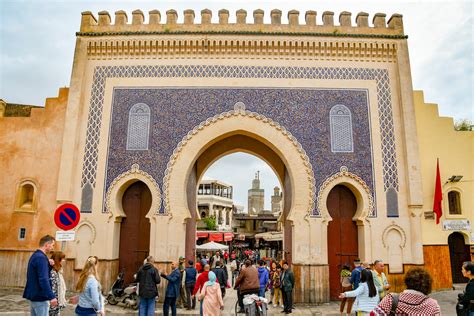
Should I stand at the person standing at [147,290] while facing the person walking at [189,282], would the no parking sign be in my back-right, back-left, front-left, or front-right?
back-left

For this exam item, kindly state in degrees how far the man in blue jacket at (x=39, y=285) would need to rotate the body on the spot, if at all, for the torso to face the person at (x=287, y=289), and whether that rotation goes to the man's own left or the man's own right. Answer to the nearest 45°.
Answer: approximately 45° to the man's own left

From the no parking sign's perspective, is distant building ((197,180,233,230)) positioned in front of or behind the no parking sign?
behind

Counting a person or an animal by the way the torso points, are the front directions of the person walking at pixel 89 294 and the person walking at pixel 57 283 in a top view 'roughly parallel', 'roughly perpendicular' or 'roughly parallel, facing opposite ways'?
roughly parallel

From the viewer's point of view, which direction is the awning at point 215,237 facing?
toward the camera

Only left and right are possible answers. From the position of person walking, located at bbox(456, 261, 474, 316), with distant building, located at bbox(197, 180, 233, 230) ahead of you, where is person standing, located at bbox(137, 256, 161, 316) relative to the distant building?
left

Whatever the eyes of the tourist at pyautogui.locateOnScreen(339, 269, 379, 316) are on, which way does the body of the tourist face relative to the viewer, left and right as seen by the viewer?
facing away from the viewer and to the left of the viewer

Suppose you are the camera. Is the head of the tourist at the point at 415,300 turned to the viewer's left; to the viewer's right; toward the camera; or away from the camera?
away from the camera

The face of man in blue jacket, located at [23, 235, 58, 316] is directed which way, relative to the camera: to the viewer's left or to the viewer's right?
to the viewer's right

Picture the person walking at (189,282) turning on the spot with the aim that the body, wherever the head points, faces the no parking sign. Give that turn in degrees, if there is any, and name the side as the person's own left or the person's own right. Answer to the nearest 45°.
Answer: approximately 135° to the person's own left

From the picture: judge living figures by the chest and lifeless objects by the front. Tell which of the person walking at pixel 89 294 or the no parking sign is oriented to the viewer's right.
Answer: the person walking

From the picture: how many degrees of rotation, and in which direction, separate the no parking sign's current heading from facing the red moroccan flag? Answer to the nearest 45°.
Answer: approximately 90° to its left

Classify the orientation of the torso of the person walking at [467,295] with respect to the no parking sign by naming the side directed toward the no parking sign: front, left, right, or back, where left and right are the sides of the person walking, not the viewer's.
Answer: front

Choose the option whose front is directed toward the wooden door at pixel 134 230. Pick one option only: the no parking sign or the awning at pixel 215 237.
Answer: the awning

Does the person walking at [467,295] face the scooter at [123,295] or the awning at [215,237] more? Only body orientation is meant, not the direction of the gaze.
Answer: the scooter
